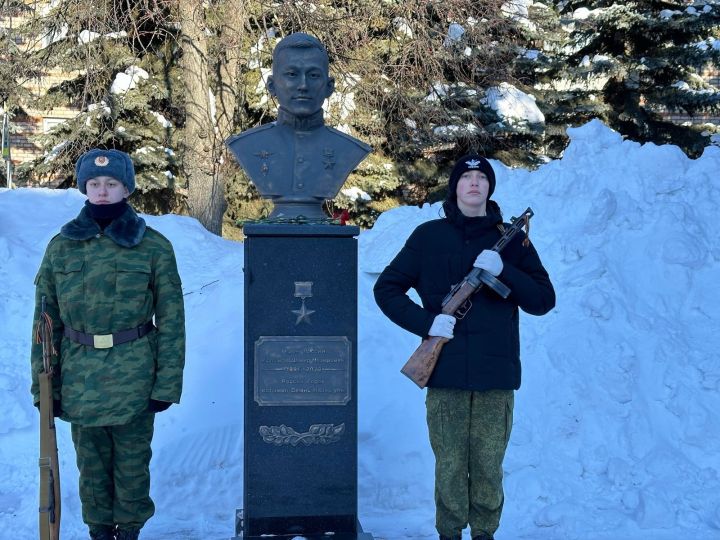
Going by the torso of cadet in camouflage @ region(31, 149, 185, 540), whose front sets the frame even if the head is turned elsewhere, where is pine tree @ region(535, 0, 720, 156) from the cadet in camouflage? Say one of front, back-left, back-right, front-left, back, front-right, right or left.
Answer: back-left

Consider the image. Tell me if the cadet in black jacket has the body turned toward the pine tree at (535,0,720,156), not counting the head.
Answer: no

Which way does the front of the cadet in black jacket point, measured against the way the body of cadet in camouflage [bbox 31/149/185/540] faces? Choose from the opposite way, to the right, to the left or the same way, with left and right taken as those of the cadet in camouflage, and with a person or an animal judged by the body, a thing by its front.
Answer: the same way

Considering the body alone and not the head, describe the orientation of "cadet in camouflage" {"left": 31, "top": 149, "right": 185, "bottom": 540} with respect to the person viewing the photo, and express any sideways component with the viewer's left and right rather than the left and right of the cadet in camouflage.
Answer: facing the viewer

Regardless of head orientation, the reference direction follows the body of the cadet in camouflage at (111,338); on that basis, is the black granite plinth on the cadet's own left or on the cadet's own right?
on the cadet's own left

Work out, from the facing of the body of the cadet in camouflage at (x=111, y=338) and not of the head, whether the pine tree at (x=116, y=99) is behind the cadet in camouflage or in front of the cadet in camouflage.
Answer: behind

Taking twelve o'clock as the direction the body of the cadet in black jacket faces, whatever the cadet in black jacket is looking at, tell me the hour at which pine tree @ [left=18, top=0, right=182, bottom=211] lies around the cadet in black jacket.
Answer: The pine tree is roughly at 5 o'clock from the cadet in black jacket.

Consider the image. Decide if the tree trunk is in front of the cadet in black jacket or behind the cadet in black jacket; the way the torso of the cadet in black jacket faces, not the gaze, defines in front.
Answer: behind

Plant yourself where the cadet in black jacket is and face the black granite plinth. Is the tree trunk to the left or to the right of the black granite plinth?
right

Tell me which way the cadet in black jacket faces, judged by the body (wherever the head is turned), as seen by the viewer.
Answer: toward the camera

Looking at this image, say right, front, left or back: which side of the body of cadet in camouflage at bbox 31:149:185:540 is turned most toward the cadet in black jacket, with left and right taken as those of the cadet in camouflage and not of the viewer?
left

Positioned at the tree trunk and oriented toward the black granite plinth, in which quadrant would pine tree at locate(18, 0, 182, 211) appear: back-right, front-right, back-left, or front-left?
back-right

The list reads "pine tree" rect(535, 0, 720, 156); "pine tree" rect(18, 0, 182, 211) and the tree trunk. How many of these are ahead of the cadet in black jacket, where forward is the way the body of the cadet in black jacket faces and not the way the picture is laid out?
0

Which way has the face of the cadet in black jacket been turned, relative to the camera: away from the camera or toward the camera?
toward the camera

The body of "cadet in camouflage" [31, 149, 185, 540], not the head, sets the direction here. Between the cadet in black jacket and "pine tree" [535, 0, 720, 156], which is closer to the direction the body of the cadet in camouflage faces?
the cadet in black jacket
